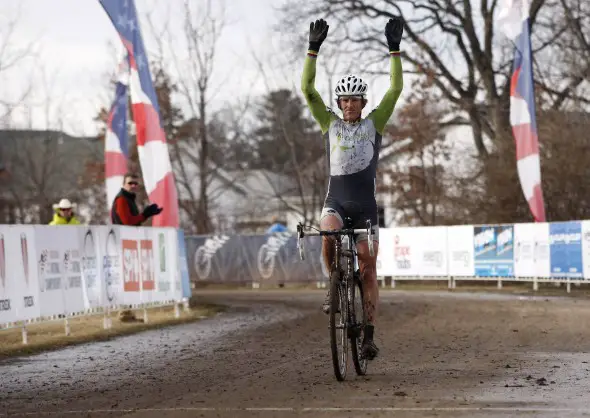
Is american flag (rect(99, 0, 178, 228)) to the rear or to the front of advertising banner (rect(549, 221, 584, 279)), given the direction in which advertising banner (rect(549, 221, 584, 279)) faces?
to the front

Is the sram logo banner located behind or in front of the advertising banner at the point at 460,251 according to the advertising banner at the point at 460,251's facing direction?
in front

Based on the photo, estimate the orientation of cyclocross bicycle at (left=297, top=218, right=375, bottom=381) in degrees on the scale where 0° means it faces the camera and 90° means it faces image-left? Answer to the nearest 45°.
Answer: approximately 0°

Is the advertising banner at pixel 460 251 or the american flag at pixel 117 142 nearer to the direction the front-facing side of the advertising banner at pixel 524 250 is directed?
the american flag

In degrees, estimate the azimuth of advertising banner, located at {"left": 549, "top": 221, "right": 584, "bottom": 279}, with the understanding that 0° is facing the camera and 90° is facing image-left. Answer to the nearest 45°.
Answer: approximately 0°

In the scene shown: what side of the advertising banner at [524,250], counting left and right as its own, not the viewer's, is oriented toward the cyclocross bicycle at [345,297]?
front

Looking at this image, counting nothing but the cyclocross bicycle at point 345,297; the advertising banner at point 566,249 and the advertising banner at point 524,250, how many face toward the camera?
3

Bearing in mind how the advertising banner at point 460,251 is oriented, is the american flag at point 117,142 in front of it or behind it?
in front
